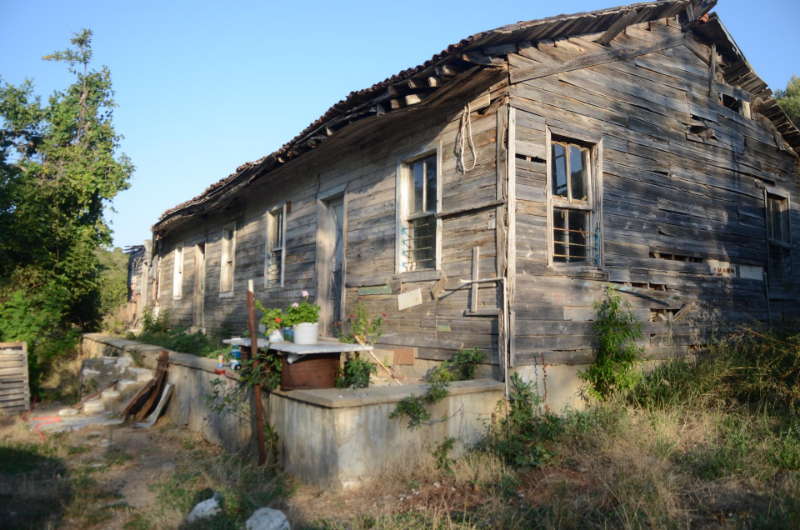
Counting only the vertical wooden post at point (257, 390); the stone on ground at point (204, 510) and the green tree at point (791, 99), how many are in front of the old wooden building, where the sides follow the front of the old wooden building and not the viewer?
2

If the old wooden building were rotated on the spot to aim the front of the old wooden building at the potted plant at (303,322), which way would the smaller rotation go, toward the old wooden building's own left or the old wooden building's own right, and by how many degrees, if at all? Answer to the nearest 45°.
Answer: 0° — it already faces it

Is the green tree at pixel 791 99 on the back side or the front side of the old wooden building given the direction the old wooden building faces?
on the back side

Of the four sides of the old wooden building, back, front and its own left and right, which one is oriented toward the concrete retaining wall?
front

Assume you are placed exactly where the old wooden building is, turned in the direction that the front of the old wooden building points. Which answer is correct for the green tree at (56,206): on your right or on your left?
on your right

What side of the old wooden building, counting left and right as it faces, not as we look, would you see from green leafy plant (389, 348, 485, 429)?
front

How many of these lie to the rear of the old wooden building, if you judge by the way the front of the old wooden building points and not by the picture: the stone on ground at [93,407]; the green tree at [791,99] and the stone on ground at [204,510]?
1

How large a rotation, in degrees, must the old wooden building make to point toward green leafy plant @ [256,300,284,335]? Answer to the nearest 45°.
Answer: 0° — it already faces it

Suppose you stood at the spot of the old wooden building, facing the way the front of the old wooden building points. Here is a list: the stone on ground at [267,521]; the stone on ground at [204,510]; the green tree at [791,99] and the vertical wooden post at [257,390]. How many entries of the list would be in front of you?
3

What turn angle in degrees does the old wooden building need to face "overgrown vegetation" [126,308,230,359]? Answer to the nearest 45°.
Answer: approximately 90° to its right

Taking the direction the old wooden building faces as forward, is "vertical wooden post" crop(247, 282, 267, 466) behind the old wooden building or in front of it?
in front

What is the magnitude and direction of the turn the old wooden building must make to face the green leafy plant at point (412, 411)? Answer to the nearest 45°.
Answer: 0° — it already faces it

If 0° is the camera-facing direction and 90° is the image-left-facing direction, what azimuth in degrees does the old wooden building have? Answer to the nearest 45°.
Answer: approximately 45°

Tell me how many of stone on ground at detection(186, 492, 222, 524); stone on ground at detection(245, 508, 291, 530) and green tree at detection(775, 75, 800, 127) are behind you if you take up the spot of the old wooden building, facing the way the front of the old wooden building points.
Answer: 1
